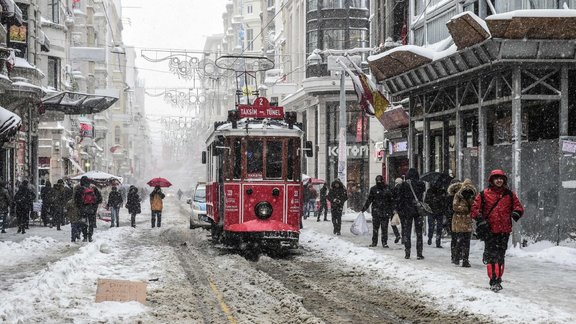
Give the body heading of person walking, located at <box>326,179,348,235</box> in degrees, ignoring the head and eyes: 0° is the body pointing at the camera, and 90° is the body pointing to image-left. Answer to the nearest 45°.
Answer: approximately 0°

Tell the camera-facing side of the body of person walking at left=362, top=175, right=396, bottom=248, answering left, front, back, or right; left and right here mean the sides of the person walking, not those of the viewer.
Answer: front

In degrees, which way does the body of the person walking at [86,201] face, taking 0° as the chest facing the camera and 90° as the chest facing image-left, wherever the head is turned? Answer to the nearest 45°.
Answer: approximately 180°

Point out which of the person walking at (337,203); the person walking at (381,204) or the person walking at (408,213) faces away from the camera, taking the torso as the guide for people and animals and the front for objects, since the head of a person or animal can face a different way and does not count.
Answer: the person walking at (408,213)

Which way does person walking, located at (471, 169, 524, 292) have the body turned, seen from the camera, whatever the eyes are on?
toward the camera
